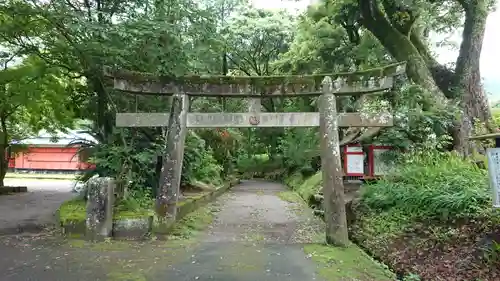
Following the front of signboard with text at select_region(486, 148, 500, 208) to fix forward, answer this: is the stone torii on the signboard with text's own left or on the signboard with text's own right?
on the signboard with text's own right

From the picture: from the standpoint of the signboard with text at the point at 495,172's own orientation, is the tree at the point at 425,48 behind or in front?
behind

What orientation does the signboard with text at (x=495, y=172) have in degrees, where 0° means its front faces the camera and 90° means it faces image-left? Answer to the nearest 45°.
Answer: approximately 0°

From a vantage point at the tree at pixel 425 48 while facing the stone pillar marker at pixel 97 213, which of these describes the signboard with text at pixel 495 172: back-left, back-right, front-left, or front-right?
front-left

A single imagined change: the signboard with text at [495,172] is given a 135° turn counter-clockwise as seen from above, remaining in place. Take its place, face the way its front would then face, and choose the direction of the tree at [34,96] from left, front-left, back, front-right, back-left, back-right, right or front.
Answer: back-left

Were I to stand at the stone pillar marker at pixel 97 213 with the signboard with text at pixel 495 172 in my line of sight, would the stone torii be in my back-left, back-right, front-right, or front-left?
front-left

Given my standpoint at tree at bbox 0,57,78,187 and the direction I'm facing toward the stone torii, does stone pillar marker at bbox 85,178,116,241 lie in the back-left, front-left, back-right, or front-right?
front-right

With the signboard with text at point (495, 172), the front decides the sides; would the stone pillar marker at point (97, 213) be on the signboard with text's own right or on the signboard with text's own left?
on the signboard with text's own right

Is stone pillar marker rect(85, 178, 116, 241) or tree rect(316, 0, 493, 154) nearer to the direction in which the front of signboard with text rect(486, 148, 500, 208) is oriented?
the stone pillar marker
